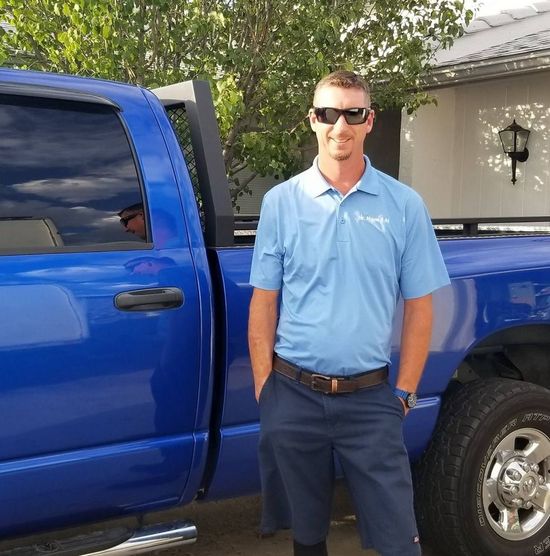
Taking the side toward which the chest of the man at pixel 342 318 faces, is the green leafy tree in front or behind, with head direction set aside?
behind

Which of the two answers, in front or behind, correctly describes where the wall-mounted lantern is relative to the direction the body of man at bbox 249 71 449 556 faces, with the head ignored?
behind

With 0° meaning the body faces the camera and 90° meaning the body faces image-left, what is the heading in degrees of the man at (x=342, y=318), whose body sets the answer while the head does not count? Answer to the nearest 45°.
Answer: approximately 0°
